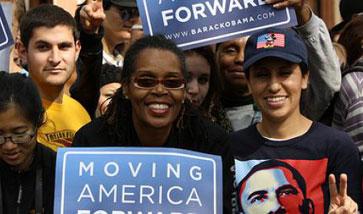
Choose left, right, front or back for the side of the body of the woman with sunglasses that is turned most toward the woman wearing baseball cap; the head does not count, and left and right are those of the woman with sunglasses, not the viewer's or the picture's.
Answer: left

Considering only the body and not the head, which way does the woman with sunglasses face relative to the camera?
toward the camera
